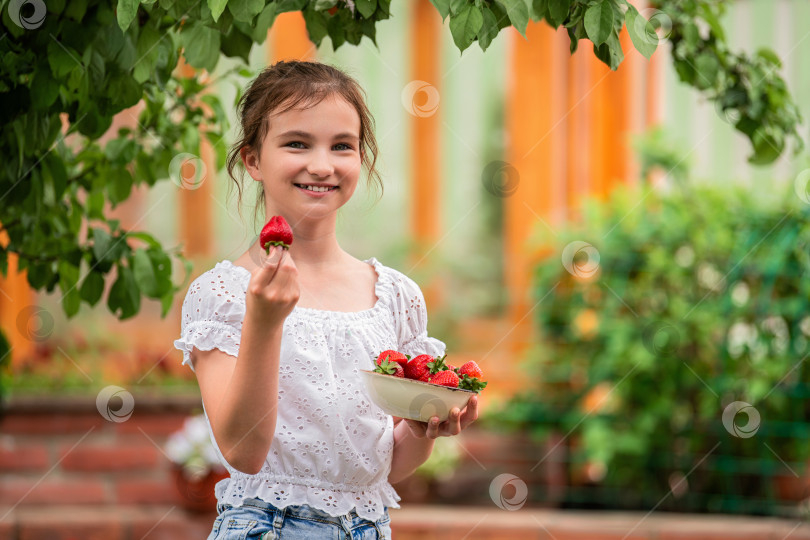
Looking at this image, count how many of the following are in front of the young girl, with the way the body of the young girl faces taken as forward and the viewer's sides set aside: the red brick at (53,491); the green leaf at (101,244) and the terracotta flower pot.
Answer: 0

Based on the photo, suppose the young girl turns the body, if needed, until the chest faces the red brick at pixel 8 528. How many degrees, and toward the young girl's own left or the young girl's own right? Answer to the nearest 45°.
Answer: approximately 135° to the young girl's own right

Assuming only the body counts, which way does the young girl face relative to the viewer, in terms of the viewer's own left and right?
facing the viewer

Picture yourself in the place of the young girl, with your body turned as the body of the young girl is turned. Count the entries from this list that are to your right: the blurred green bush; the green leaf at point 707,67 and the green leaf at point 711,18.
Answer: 0

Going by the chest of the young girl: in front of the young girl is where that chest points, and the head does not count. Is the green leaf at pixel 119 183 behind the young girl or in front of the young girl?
behind
